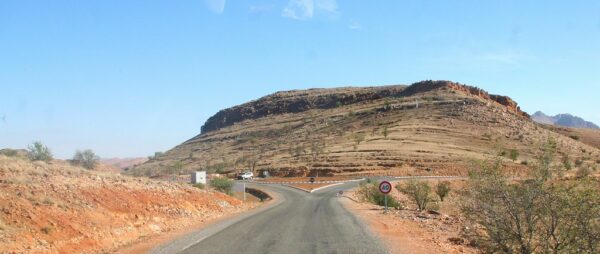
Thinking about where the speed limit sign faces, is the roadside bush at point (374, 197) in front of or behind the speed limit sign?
behind

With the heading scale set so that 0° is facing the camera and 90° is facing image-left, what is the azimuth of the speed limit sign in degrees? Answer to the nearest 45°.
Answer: approximately 0°
